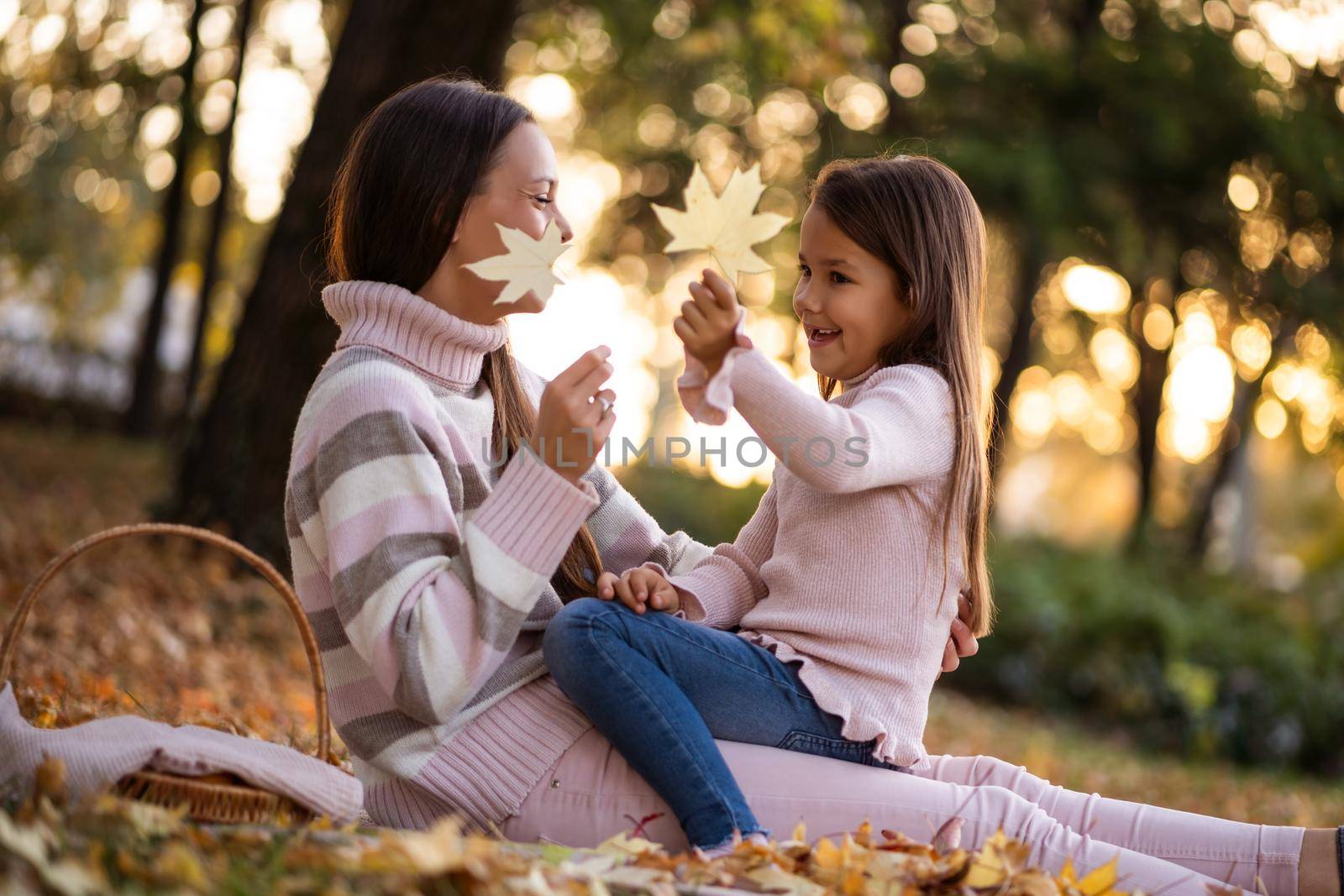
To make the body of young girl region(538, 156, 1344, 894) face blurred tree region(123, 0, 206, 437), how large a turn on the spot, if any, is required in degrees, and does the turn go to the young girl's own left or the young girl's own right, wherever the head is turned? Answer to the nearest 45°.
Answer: approximately 45° to the young girl's own right

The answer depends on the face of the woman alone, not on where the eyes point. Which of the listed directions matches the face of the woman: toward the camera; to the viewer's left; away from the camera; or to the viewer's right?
to the viewer's right

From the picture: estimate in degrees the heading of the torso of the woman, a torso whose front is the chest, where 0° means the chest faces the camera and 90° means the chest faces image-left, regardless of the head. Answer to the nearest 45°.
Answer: approximately 270°

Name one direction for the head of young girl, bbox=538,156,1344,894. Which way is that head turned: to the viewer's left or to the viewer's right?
to the viewer's left

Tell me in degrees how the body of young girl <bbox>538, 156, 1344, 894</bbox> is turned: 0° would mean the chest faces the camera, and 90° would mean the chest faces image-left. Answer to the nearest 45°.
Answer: approximately 90°
